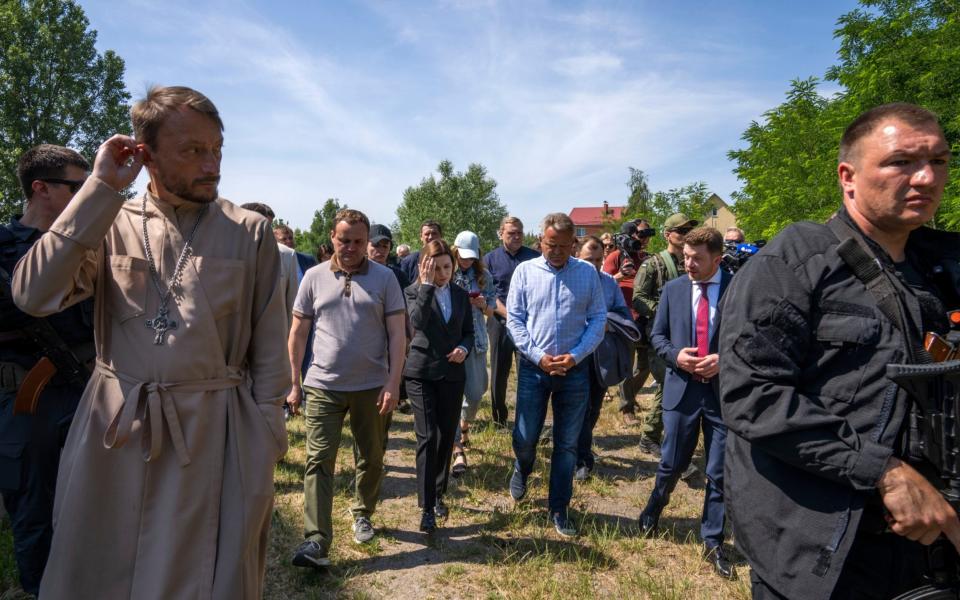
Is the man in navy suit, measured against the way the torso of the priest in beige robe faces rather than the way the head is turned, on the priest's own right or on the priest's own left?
on the priest's own left

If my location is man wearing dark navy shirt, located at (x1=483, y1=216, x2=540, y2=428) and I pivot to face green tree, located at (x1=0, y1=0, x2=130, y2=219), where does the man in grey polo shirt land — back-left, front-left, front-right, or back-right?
back-left

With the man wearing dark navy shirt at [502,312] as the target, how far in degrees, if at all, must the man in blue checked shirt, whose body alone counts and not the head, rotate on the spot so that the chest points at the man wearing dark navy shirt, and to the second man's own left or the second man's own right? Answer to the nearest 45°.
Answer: approximately 180°

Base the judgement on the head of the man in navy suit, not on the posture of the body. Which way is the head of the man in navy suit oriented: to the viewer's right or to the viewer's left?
to the viewer's left

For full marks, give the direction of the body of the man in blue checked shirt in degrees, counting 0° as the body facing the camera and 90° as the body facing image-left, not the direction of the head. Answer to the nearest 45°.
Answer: approximately 0°

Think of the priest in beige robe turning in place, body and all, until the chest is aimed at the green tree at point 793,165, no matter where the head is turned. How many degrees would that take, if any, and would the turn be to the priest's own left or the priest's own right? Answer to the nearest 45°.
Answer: approximately 135° to the priest's own left

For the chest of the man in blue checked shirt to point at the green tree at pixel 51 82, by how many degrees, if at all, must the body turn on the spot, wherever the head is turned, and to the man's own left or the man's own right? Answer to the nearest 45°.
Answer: approximately 135° to the man's own right
